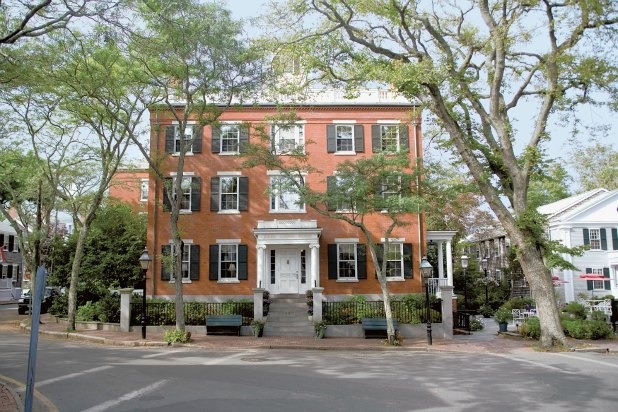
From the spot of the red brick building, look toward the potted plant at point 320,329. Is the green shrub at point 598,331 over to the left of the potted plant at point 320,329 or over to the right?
left

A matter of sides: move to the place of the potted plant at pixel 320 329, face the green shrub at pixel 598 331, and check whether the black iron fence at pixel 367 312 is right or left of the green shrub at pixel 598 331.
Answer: left

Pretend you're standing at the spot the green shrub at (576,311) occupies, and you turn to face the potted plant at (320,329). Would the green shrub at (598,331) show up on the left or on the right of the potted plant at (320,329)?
left

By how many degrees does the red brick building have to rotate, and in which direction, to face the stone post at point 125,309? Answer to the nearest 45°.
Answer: approximately 45° to its right

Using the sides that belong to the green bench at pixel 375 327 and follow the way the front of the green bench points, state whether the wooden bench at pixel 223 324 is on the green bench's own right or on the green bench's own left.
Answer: on the green bench's own right

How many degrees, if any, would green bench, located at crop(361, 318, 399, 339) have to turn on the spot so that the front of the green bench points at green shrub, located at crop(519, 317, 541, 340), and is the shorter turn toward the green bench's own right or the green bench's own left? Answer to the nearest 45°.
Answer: approximately 90° to the green bench's own left

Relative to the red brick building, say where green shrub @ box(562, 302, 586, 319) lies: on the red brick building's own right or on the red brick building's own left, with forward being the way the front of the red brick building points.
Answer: on the red brick building's own left

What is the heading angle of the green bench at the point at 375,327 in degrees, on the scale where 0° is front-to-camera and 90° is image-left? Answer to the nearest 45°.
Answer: approximately 0°
